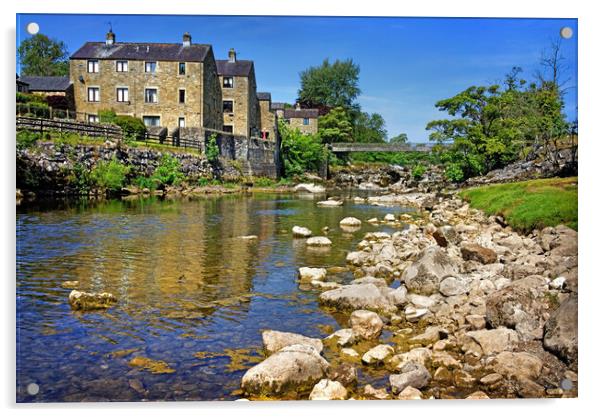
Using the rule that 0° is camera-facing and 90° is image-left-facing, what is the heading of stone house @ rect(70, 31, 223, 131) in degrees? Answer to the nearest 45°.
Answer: approximately 0°

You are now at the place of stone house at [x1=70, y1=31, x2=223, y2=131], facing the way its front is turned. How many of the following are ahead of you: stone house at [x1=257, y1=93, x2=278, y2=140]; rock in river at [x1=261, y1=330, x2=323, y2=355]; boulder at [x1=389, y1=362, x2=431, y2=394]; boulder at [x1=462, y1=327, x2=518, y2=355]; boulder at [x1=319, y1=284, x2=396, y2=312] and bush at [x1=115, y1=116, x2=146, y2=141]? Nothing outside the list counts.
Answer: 5

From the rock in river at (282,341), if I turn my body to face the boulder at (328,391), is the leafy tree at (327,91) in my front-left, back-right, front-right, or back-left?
back-left

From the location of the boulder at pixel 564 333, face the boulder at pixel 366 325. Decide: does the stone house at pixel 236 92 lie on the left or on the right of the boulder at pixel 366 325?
right

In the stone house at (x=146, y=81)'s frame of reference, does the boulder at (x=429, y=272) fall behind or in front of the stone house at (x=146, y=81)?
in front

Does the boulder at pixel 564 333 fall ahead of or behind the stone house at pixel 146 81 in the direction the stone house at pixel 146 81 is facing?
ahead

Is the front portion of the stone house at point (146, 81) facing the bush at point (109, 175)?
yes

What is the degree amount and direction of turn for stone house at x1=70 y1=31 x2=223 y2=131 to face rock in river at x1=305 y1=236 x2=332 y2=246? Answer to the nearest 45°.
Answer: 0° — it already faces it

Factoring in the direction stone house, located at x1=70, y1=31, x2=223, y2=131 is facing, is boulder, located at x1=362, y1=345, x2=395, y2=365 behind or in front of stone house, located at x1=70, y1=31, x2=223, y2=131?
in front

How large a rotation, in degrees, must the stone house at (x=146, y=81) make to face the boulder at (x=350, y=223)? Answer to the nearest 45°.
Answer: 0° — it already faces it

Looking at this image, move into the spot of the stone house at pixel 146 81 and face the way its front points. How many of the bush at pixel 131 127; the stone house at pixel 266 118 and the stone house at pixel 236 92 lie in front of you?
1

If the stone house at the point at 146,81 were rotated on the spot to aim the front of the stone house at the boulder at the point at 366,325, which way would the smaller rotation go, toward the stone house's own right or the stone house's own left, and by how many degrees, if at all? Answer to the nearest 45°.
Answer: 0° — it already faces it

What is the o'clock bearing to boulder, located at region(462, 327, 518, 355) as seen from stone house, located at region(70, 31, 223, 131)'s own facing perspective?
The boulder is roughly at 12 o'clock from the stone house.
